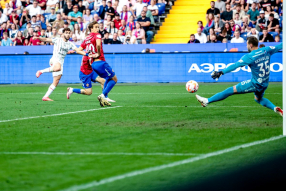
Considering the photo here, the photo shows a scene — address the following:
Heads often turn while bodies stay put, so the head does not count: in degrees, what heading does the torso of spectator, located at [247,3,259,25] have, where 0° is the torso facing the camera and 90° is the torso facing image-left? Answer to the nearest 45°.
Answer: approximately 0°

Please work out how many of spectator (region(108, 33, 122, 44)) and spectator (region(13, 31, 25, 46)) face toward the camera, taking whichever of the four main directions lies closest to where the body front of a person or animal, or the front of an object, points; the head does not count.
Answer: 2

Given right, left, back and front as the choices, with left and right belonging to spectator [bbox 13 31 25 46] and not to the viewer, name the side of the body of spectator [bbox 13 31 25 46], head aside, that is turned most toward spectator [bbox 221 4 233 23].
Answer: left

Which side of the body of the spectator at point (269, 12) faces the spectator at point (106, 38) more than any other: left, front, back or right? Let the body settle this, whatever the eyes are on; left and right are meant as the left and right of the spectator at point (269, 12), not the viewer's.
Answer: right

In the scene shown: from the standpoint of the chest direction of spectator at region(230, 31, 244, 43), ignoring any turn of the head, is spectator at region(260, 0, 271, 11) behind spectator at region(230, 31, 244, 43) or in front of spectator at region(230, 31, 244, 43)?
behind

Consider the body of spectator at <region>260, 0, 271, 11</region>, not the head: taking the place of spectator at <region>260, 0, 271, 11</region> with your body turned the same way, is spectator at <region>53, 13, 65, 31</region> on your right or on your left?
on your right

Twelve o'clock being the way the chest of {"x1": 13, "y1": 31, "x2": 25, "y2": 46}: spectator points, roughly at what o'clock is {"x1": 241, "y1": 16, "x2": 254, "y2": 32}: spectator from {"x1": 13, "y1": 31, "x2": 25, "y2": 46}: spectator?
{"x1": 241, "y1": 16, "x2": 254, "y2": 32}: spectator is roughly at 10 o'clock from {"x1": 13, "y1": 31, "x2": 25, "y2": 46}: spectator.

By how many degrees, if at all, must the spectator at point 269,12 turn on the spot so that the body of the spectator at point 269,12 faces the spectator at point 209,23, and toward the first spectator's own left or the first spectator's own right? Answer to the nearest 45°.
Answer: approximately 90° to the first spectator's own right

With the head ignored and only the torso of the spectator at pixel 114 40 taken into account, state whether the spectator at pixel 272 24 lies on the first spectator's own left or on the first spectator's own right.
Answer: on the first spectator's own left
